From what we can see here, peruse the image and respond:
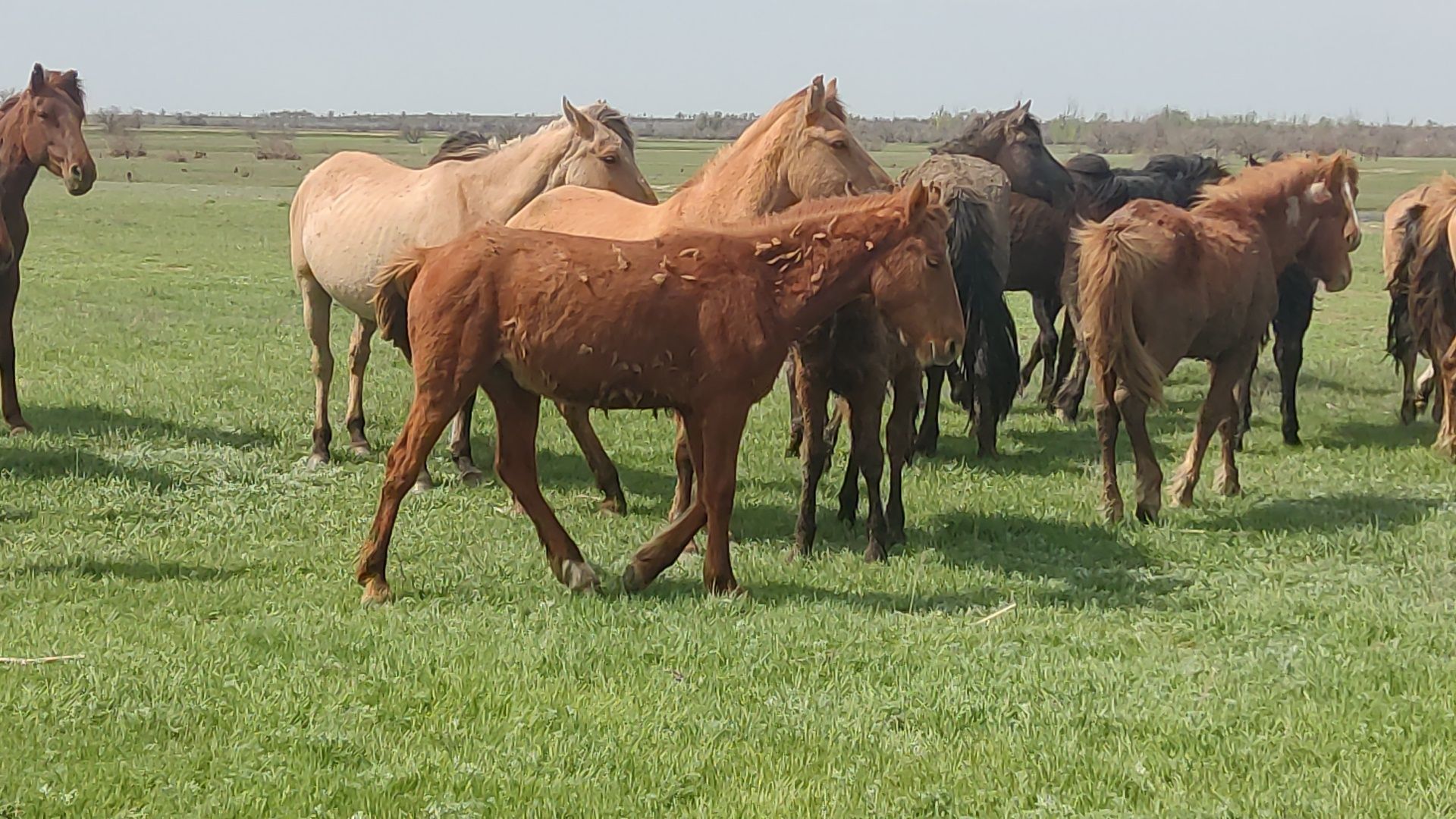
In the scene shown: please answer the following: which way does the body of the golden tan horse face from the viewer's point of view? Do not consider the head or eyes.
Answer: to the viewer's right

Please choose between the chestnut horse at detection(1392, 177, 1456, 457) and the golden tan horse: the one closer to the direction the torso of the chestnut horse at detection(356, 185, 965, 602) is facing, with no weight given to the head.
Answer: the chestnut horse

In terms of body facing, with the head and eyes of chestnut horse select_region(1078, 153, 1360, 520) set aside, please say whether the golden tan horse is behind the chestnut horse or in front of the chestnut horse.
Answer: behind

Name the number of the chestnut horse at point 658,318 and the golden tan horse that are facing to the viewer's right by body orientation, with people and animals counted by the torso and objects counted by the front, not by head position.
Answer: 2

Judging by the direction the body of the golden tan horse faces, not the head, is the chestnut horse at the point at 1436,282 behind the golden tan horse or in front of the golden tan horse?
in front

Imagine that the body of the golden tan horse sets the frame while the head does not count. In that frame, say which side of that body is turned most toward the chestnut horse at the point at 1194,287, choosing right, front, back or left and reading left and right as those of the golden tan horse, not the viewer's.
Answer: front

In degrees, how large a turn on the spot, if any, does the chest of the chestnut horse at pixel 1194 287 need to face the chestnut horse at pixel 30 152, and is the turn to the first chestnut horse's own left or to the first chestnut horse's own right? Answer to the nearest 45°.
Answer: approximately 135° to the first chestnut horse's own left

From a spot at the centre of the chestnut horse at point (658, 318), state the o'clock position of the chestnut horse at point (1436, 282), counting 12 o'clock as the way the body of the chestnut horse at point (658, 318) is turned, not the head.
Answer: the chestnut horse at point (1436, 282) is roughly at 11 o'clock from the chestnut horse at point (658, 318).

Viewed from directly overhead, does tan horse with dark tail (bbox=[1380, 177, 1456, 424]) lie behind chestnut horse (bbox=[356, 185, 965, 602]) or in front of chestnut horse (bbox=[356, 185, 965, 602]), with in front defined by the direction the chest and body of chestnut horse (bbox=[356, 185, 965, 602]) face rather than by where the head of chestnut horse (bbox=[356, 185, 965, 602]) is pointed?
in front

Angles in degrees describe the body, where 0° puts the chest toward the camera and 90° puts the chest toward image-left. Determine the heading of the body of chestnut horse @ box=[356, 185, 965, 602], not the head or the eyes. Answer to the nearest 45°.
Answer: approximately 270°

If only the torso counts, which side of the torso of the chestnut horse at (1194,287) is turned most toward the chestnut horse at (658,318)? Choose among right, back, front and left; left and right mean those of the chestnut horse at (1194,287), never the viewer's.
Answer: back

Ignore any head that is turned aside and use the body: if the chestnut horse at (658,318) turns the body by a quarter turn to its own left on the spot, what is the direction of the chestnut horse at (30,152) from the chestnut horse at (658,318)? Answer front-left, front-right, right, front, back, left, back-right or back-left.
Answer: front-left
